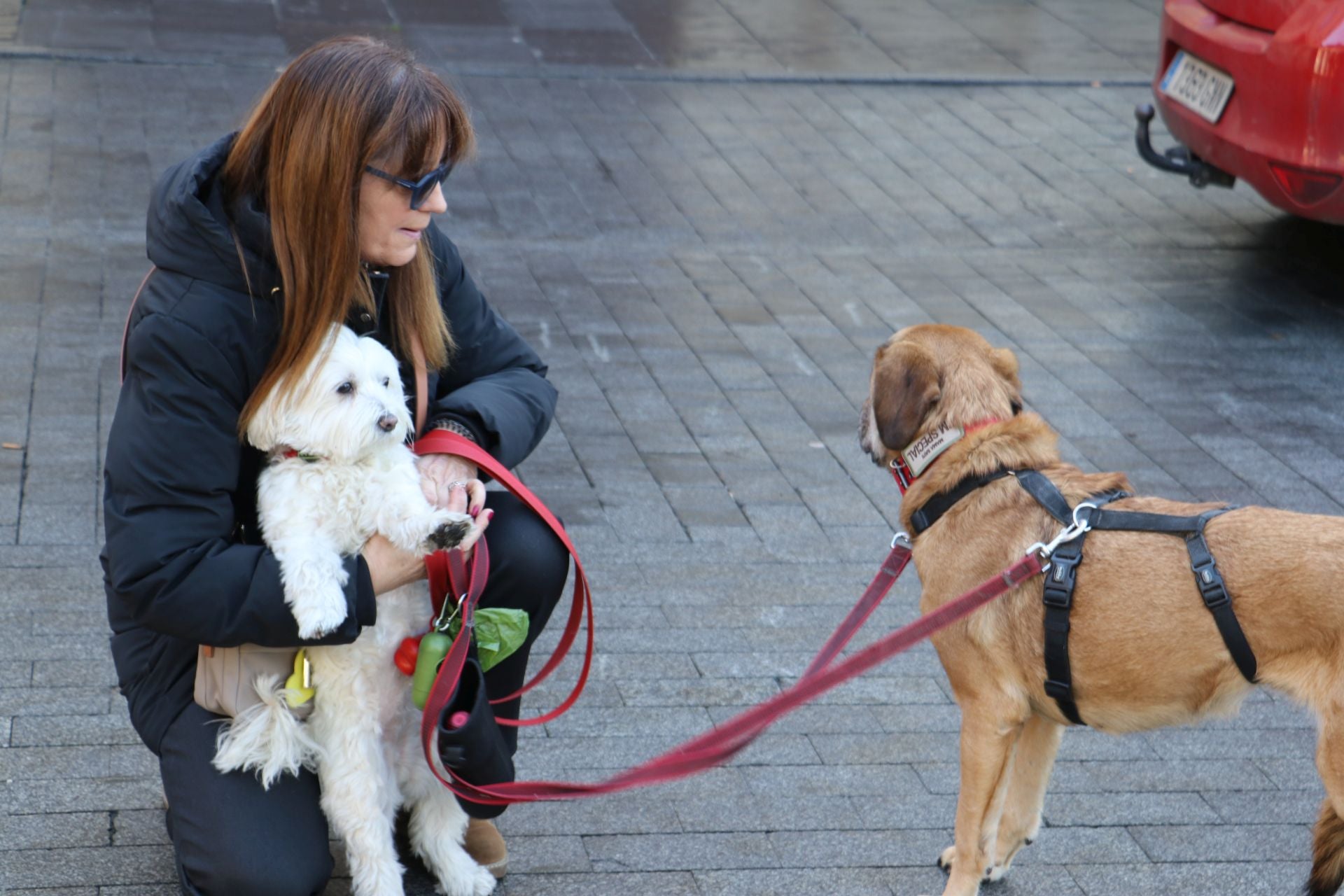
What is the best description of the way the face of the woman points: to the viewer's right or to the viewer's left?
to the viewer's right

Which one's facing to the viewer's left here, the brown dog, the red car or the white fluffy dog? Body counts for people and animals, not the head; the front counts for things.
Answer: the brown dog

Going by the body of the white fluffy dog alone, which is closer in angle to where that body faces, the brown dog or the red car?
the brown dog

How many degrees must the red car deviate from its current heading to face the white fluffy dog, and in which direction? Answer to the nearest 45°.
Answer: approximately 135° to its right

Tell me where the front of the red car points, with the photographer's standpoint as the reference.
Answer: facing away from the viewer and to the right of the viewer

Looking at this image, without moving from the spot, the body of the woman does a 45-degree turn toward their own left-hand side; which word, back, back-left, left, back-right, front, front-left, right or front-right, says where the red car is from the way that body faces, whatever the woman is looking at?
front-left

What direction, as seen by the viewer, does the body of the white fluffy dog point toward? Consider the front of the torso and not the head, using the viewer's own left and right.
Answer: facing the viewer and to the right of the viewer

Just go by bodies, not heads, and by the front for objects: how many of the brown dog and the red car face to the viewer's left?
1

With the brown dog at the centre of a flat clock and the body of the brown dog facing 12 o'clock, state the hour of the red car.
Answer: The red car is roughly at 3 o'clock from the brown dog.

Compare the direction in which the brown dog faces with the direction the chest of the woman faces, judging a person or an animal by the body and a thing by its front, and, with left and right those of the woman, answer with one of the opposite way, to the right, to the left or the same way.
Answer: the opposite way

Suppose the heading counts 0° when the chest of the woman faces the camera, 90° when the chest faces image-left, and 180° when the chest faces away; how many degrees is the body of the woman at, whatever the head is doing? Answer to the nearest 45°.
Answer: approximately 315°

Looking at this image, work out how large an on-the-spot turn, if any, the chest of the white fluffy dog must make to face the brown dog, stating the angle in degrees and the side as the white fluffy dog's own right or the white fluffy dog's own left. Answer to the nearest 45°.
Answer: approximately 45° to the white fluffy dog's own left

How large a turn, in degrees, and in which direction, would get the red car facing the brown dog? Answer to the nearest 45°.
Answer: approximately 135° to its right

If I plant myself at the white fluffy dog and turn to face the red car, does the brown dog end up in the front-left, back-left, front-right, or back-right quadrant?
front-right

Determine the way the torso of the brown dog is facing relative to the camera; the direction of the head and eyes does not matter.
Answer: to the viewer's left

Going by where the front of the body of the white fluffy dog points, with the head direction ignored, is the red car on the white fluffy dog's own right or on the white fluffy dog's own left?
on the white fluffy dog's own left
